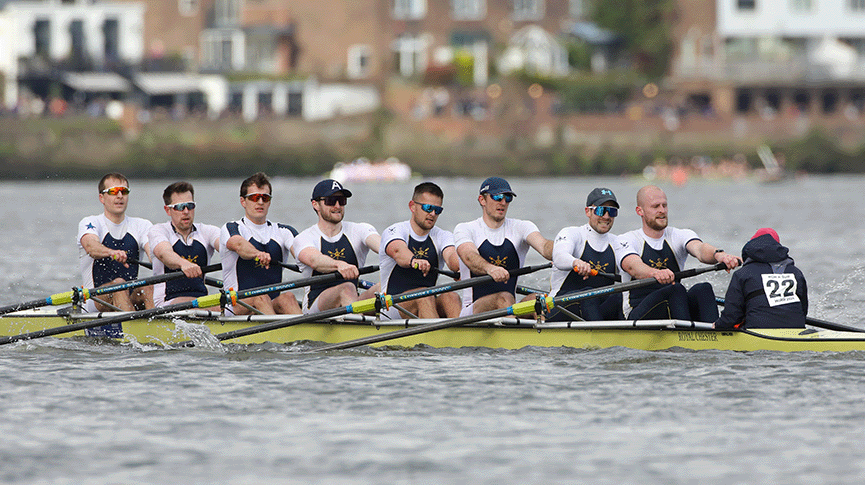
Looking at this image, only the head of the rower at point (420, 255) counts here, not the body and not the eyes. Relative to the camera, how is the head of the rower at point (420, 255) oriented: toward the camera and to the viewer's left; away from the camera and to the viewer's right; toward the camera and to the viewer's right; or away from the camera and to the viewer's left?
toward the camera and to the viewer's right

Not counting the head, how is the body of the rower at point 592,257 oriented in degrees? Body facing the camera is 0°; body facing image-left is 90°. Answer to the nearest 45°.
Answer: approximately 315°

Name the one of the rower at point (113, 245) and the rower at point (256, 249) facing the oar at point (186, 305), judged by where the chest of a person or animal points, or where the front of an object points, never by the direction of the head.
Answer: the rower at point (113, 245)

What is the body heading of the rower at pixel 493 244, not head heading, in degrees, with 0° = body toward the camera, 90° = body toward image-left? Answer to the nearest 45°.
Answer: approximately 315°

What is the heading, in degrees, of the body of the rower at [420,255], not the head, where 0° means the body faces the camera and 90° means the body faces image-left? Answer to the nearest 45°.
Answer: approximately 315°

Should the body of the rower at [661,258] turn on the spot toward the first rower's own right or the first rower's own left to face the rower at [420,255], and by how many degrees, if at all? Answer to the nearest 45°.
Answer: approximately 135° to the first rower's own right

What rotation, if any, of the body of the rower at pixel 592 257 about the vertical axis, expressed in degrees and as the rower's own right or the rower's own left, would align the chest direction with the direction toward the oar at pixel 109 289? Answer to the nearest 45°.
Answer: approximately 135° to the rower's own right

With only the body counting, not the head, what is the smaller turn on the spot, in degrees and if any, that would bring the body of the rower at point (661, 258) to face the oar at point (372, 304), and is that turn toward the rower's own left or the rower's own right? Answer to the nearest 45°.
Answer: approximately 135° to the rower's own right

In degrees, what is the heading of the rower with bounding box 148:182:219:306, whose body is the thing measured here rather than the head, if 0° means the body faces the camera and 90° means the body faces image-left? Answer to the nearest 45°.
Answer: approximately 315°

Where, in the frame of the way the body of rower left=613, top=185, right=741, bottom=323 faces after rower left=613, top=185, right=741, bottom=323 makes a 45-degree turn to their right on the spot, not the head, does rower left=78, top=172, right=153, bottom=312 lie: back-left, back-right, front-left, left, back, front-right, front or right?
right
